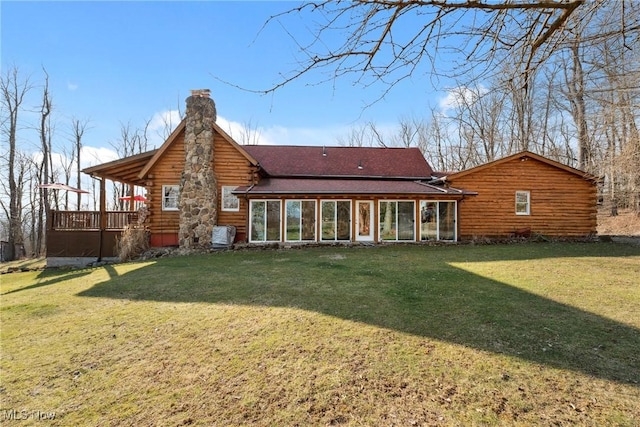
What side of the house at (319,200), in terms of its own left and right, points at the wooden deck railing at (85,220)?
right

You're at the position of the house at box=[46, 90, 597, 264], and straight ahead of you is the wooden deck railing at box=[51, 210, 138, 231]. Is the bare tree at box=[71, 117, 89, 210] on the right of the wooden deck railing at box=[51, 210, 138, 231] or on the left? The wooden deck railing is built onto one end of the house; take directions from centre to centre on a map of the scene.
right

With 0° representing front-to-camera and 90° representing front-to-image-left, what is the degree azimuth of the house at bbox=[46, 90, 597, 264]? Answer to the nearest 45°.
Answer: approximately 0°

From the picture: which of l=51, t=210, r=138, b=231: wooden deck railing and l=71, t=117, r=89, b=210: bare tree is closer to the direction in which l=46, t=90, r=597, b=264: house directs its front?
the wooden deck railing

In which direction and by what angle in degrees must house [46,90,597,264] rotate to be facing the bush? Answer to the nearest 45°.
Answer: approximately 90° to its right

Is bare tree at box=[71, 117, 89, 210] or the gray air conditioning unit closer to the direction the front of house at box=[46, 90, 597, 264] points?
the gray air conditioning unit
